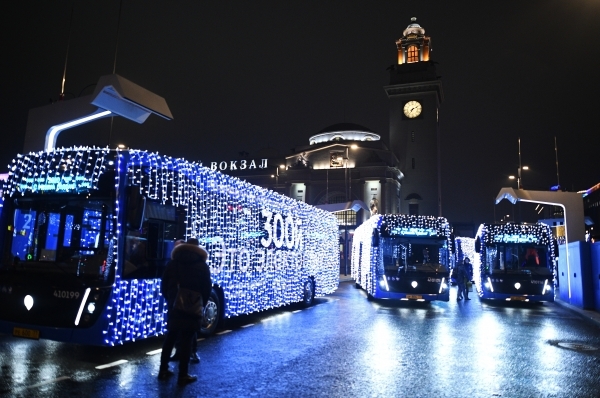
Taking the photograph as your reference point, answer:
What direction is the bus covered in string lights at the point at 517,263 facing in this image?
toward the camera

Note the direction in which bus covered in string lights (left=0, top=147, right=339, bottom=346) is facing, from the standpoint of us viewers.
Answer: facing the viewer and to the left of the viewer

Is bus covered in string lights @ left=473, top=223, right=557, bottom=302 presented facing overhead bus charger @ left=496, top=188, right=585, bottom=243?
no

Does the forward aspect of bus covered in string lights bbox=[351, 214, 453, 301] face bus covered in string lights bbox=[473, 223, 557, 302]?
no

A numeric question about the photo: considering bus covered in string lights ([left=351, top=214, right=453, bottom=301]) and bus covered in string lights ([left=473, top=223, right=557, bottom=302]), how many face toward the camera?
2

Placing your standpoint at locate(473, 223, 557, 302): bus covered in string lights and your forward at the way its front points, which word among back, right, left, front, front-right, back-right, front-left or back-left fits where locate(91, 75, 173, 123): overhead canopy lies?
front-right

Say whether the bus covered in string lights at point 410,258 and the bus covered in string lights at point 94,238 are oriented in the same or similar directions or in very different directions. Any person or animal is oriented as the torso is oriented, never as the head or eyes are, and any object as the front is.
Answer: same or similar directions

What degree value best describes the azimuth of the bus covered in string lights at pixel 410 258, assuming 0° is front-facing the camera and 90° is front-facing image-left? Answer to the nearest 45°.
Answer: approximately 0°

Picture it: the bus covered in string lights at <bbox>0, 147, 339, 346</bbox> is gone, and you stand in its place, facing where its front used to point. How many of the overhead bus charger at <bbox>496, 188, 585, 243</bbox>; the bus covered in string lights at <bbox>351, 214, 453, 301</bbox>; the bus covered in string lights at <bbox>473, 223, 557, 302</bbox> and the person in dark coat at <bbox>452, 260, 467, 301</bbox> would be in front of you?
0

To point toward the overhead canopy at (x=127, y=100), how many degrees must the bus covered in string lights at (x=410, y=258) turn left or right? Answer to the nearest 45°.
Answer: approximately 45° to its right

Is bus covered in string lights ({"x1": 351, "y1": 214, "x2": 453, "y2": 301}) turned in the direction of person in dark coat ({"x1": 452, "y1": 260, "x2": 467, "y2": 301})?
no

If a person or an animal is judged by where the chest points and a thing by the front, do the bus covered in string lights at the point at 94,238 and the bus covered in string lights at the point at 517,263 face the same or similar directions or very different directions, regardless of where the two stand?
same or similar directions

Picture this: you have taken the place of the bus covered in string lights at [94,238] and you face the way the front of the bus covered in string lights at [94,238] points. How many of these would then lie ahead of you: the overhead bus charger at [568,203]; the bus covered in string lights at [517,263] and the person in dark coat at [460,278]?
0

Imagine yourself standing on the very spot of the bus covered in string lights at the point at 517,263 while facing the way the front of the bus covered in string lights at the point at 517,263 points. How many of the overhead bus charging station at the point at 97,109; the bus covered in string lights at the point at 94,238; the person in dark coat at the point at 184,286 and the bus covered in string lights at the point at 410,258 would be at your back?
0
